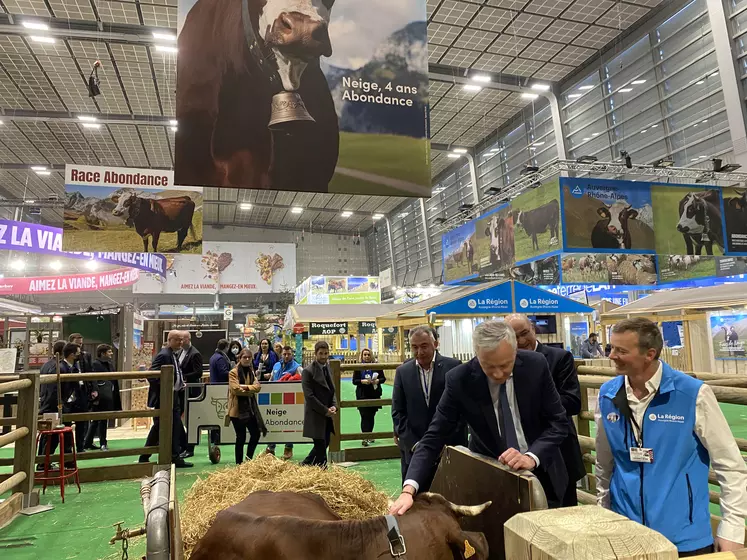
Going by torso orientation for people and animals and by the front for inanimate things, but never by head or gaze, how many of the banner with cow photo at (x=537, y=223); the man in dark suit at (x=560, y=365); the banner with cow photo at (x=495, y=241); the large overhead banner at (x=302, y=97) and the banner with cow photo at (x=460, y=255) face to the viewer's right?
0

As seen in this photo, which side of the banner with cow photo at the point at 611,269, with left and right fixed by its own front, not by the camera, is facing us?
front

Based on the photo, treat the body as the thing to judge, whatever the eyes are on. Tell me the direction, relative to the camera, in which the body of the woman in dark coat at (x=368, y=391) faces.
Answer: toward the camera

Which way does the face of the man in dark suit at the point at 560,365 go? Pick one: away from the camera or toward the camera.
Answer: toward the camera

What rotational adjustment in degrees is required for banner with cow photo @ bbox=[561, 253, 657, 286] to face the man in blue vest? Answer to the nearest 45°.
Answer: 0° — it already faces them

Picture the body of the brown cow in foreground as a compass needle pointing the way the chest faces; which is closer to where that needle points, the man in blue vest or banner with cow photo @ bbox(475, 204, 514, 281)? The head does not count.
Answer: the man in blue vest

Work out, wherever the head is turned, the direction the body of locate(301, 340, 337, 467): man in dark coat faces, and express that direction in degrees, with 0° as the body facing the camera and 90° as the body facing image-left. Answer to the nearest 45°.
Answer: approximately 315°

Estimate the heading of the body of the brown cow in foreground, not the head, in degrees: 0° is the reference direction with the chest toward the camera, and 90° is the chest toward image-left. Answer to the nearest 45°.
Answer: approximately 270°

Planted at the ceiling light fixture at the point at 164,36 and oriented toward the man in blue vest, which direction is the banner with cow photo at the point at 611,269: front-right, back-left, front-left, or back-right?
front-left

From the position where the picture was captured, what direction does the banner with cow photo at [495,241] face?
facing the viewer and to the left of the viewer

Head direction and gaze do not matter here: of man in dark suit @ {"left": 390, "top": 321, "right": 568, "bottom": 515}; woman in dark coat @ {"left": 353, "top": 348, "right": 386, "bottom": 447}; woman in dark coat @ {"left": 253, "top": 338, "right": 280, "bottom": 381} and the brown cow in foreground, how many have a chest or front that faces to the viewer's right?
1

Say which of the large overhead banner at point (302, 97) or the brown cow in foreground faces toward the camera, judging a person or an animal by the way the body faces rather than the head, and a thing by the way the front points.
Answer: the large overhead banner

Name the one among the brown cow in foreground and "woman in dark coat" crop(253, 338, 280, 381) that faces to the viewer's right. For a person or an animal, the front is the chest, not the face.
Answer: the brown cow in foreground

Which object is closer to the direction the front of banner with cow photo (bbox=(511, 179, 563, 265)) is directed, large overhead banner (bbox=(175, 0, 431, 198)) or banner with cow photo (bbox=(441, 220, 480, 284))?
the large overhead banner
